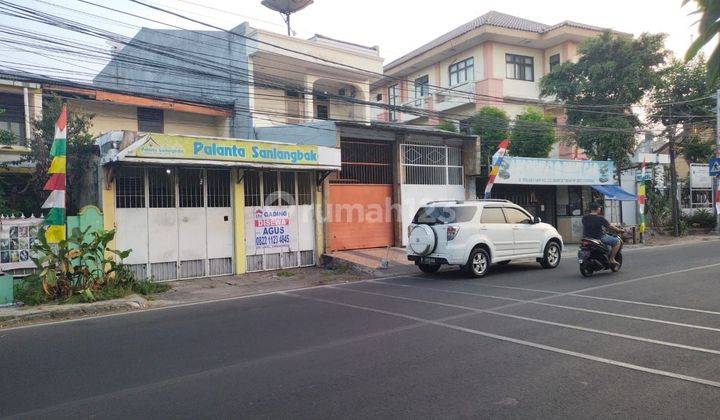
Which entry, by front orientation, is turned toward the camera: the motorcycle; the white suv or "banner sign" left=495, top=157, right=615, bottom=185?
the banner sign

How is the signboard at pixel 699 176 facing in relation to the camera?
toward the camera

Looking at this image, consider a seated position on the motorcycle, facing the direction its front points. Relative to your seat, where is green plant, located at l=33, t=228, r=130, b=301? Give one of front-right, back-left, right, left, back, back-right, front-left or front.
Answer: back

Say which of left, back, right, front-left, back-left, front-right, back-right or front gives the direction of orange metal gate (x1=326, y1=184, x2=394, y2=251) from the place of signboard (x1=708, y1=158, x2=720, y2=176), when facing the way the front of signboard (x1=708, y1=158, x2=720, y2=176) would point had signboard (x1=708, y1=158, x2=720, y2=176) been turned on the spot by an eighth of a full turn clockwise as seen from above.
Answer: front

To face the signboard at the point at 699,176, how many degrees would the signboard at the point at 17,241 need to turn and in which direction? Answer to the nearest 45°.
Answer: approximately 90° to its left

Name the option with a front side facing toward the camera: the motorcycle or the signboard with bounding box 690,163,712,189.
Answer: the signboard

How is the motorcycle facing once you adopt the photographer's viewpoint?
facing away from the viewer and to the right of the viewer

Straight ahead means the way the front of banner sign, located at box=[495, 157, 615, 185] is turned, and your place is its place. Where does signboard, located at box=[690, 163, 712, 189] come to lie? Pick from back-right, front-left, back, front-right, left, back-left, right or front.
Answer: back-left

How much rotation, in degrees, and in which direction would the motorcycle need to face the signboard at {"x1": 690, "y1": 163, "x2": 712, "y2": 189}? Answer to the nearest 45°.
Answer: approximately 45° to its left

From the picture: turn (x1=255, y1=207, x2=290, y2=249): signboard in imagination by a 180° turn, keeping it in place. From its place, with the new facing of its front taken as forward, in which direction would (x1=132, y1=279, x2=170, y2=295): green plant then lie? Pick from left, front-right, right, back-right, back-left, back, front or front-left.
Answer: back-left

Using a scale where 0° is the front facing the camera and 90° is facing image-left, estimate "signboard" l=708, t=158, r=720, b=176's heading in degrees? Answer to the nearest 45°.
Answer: approximately 0°

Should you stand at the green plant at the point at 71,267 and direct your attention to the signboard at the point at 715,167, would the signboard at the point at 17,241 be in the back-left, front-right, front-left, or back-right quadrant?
back-left

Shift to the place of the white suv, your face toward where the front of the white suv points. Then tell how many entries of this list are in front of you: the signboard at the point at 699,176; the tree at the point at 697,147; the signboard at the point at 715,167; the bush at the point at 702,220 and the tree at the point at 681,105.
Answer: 5

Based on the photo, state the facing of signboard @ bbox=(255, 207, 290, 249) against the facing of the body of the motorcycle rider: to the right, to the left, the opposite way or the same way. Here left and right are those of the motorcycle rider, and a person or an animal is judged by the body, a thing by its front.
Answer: to the right

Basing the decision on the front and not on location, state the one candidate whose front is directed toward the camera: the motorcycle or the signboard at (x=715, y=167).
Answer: the signboard

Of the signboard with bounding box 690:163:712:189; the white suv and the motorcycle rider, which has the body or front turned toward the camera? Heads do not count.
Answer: the signboard

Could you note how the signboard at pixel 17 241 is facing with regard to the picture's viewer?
facing the viewer

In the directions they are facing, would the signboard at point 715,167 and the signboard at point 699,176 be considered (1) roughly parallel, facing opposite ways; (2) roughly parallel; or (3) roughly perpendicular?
roughly parallel
